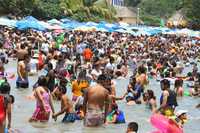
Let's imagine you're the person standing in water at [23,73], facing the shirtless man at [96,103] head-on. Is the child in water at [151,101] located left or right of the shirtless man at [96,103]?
left
